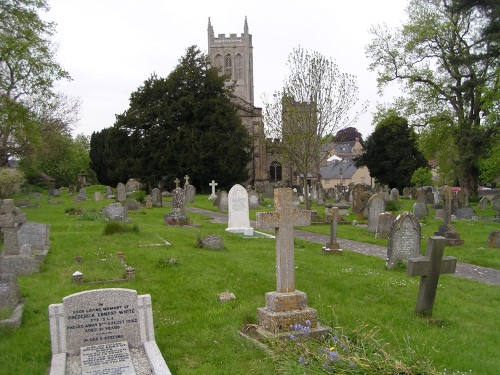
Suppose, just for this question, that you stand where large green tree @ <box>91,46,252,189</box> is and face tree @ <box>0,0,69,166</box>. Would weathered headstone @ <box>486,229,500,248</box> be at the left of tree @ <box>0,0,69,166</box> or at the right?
left

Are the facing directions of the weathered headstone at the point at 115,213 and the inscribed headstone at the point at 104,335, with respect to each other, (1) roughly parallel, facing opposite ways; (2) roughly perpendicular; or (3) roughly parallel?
roughly parallel

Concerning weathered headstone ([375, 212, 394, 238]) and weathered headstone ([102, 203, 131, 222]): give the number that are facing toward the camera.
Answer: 2

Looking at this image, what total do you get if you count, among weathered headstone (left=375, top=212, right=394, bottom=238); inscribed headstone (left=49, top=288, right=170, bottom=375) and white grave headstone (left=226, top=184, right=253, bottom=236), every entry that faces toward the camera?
3

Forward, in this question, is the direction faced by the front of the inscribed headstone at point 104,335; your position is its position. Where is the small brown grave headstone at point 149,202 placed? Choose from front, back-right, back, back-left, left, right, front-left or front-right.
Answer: back

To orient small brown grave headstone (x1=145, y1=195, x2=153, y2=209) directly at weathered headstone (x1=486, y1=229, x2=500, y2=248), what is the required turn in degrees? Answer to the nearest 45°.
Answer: approximately 45° to its left

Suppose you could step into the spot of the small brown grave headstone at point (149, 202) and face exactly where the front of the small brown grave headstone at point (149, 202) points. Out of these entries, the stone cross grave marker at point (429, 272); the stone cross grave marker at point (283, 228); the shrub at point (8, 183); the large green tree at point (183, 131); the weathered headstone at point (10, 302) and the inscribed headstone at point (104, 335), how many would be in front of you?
4

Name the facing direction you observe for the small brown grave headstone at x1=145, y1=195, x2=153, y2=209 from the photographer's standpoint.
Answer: facing the viewer

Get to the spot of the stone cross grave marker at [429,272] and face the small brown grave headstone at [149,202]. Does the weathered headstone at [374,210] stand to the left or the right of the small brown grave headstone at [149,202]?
right

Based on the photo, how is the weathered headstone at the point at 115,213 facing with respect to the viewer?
toward the camera

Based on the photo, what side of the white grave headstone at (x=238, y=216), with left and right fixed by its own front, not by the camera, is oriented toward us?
front

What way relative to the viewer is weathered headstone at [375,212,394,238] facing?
toward the camera

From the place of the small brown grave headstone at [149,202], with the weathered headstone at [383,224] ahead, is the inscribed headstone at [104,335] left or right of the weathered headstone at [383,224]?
right

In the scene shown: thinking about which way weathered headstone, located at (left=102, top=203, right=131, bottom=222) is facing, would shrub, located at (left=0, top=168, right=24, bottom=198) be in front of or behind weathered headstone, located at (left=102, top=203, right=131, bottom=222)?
behind

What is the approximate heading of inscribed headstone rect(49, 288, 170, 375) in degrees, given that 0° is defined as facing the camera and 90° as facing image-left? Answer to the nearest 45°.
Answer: approximately 0°

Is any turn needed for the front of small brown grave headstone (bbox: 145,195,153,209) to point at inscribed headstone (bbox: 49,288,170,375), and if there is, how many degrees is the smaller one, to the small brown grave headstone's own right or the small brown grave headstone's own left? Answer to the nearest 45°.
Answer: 0° — it already faces it

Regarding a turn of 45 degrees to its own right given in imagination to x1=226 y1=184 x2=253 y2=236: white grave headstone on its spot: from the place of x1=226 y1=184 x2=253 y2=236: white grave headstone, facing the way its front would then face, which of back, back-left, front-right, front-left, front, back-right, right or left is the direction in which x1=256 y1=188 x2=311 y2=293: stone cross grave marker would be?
front-left

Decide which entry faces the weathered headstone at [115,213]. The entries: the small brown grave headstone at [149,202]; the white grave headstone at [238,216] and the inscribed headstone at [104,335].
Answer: the small brown grave headstone at [149,202]

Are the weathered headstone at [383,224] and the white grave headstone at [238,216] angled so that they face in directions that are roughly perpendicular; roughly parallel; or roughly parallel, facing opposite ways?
roughly parallel
